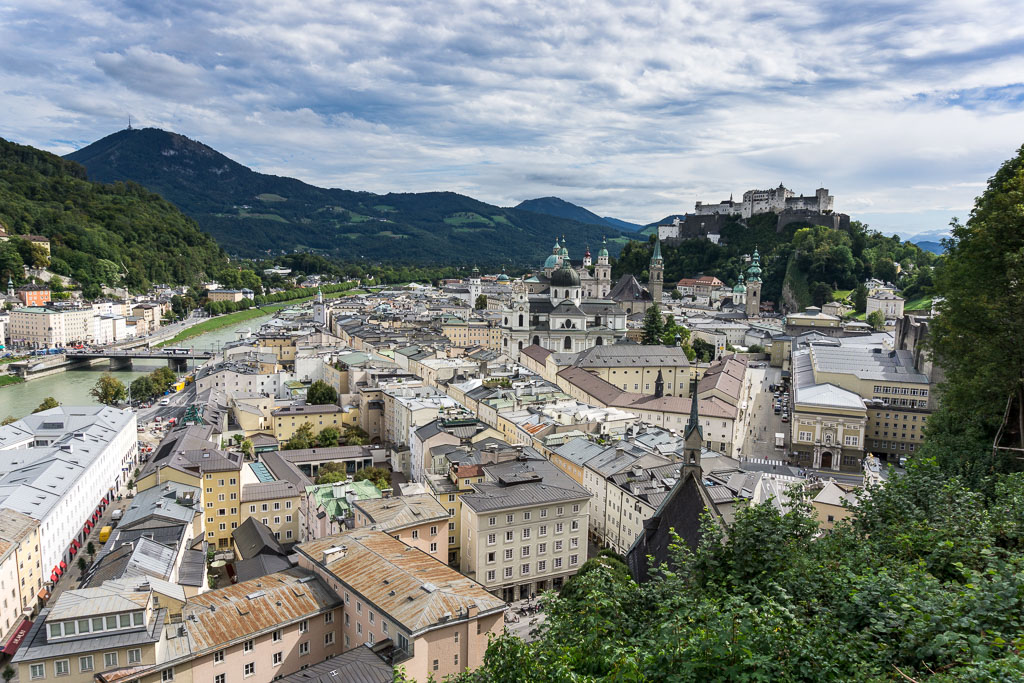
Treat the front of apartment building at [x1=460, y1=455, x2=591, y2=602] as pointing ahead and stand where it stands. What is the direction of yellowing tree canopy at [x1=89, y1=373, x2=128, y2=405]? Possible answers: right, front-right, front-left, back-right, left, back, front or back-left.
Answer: back-right

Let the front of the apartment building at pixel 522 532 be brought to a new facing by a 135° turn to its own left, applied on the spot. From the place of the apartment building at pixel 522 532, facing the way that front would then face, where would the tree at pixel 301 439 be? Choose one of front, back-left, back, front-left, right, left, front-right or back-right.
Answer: left

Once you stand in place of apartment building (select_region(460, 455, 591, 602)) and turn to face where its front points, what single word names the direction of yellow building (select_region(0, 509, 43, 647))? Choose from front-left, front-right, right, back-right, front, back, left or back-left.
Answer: right

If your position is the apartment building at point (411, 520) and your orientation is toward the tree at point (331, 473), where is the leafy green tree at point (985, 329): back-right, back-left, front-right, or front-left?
back-right

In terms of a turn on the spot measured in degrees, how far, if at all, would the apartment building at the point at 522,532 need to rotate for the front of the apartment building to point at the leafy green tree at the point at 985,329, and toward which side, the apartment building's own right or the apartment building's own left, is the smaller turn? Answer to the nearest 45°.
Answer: approximately 45° to the apartment building's own left

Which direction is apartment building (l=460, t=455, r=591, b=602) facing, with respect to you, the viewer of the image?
facing the viewer

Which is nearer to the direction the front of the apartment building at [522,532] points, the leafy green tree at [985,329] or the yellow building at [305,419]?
the leafy green tree

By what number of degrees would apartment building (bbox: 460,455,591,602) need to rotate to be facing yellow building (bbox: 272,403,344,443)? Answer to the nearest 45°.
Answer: approximately 135° to its right

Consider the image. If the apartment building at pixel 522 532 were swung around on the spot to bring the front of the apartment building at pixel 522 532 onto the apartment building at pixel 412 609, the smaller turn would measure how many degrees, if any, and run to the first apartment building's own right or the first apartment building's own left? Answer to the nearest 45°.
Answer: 0° — it already faces it

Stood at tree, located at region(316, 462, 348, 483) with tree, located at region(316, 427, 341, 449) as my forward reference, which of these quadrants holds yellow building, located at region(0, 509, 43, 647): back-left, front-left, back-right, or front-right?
back-left

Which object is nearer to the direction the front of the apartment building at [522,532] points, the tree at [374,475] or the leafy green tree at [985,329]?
the leafy green tree

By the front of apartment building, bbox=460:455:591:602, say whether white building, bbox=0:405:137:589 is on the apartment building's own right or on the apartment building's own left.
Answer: on the apartment building's own right

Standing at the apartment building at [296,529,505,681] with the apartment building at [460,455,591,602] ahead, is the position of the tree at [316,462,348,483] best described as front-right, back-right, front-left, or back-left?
front-left
